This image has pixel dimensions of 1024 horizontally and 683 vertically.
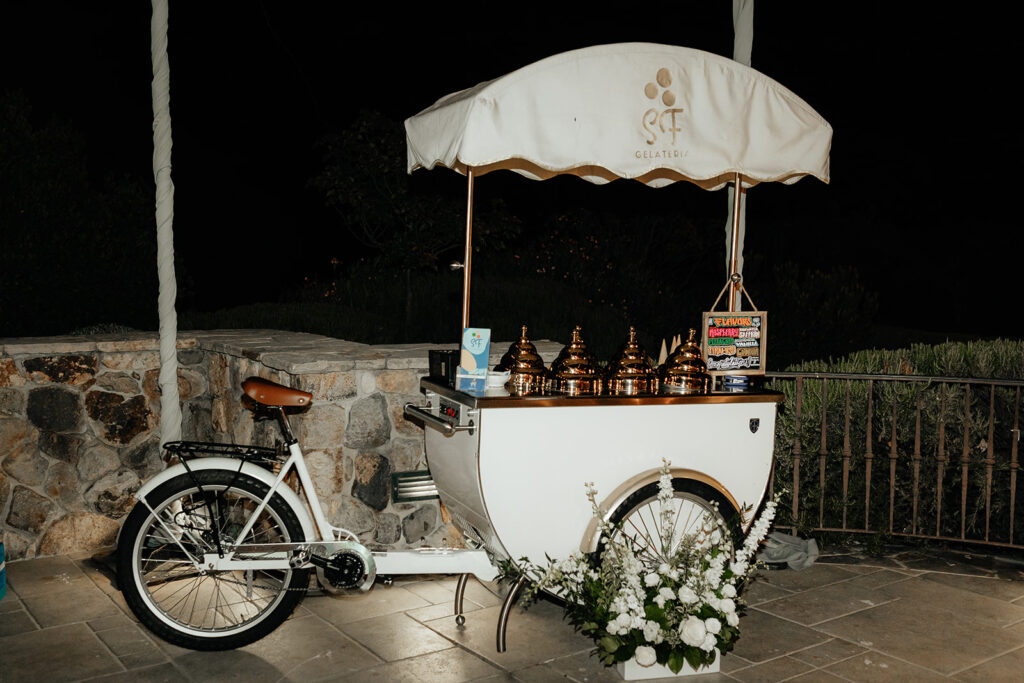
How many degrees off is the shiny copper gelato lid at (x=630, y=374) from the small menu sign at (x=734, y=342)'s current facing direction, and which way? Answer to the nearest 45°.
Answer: approximately 45° to its right

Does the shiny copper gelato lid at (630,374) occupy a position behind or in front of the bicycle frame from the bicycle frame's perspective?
in front

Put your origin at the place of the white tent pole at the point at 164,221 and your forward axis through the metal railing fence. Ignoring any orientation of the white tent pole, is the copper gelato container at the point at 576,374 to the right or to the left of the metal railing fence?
right

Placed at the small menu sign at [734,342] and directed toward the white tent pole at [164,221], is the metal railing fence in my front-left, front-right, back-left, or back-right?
back-right

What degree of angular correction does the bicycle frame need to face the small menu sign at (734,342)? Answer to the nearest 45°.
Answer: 0° — it already faces it

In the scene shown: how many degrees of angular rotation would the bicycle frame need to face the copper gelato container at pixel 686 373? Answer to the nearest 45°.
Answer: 0° — it already faces it

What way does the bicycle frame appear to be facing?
to the viewer's right

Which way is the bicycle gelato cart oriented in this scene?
to the viewer's right

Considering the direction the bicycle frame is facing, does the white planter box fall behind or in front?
in front
